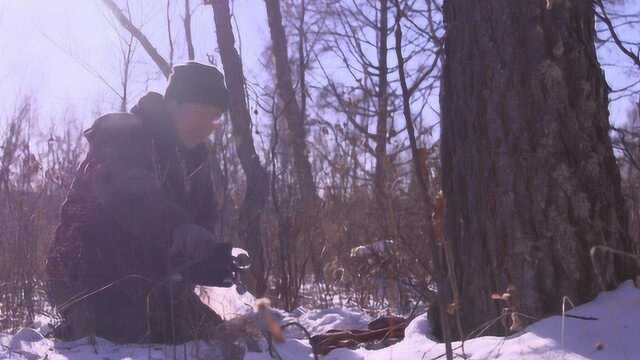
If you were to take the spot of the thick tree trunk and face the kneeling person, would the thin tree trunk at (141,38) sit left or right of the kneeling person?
right

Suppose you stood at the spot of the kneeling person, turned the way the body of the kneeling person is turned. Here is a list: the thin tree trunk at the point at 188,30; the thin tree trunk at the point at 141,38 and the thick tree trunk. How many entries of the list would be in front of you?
1

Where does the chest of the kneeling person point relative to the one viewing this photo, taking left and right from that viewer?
facing the viewer and to the right of the viewer

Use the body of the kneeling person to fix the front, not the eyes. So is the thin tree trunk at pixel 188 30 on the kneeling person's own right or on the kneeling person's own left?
on the kneeling person's own left

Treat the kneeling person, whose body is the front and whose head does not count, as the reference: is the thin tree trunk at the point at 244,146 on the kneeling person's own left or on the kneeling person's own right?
on the kneeling person's own left

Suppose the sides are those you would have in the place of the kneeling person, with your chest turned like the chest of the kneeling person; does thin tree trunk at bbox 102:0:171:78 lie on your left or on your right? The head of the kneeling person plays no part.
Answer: on your left

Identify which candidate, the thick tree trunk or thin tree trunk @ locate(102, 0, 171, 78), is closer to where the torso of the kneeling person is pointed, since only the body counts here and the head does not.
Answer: the thick tree trunk

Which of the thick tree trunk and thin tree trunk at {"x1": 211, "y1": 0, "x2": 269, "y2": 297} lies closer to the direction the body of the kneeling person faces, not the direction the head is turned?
the thick tree trunk

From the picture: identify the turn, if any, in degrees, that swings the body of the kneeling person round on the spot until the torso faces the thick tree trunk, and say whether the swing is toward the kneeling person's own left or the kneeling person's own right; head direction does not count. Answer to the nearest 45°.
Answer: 0° — they already face it
